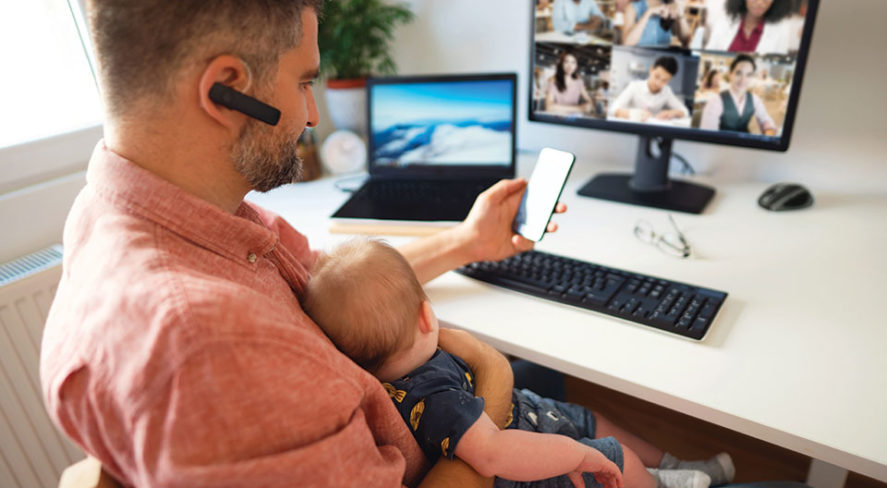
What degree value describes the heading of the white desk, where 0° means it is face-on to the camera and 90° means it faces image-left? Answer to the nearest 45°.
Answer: approximately 45°

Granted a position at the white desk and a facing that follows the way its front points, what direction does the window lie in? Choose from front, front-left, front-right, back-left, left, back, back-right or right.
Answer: front-right

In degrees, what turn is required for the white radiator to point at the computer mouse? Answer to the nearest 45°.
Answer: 0° — it already faces it

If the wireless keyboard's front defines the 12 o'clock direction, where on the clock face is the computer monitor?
The computer monitor is roughly at 5 o'clock from the wireless keyboard.

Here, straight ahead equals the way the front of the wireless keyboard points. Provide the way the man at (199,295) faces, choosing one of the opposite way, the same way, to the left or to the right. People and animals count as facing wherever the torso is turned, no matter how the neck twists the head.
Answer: the opposite way

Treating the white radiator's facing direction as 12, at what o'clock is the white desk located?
The white desk is roughly at 12 o'clock from the white radiator.

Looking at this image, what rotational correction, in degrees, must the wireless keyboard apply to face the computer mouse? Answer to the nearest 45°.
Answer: approximately 180°

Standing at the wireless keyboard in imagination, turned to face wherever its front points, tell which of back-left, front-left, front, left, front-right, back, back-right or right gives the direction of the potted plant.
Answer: right

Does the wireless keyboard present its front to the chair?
yes

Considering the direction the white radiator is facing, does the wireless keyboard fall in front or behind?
in front

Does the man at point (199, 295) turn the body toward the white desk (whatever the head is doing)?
yes

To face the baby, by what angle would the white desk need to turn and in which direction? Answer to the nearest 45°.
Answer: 0° — it already faces them

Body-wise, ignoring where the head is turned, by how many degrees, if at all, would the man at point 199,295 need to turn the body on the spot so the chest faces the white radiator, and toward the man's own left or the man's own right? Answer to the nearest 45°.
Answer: approximately 135° to the man's own left

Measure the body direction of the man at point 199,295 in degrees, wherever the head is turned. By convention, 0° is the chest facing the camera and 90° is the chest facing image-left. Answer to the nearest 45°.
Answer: approximately 270°

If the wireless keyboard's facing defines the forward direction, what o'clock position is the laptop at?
The laptop is roughly at 3 o'clock from the wireless keyboard.
